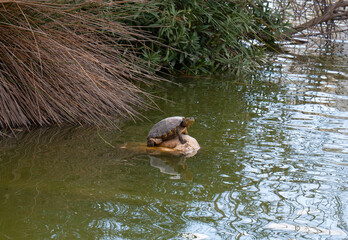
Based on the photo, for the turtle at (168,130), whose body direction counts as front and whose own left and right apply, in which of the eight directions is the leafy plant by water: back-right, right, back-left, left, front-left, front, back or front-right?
left

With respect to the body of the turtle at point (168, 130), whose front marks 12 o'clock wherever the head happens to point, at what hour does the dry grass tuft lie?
The dry grass tuft is roughly at 7 o'clock from the turtle.

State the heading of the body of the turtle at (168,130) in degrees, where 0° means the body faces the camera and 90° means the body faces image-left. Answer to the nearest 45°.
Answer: approximately 270°

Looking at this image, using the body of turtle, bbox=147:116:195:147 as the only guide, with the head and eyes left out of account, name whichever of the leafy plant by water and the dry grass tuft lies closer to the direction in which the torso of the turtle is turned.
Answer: the leafy plant by water
